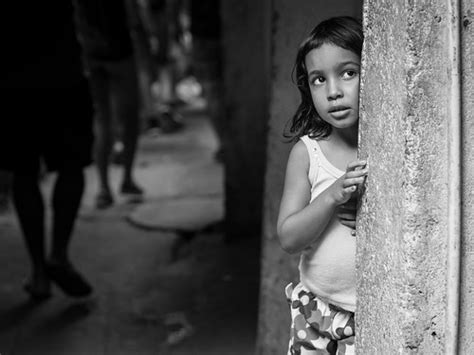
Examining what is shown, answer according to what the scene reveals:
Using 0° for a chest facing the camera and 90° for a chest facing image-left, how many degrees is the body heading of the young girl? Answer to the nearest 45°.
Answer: approximately 315°

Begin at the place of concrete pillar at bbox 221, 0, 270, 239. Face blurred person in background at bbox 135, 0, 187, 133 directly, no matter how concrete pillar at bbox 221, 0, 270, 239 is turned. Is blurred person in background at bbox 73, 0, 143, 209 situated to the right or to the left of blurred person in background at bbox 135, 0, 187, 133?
left
